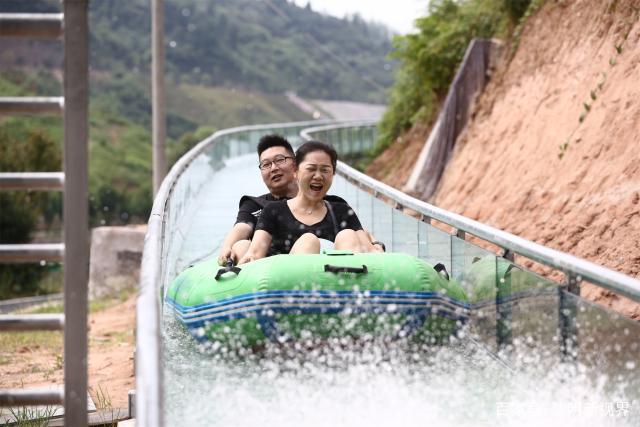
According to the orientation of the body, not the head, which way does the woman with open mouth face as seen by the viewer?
toward the camera

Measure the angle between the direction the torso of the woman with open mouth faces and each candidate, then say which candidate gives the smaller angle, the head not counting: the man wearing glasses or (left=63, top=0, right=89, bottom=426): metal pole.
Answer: the metal pole

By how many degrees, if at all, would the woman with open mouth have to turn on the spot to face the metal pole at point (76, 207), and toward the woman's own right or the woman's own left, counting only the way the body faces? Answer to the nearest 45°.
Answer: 0° — they already face it

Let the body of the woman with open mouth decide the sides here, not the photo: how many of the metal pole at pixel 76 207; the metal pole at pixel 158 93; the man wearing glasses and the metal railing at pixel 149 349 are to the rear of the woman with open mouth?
2

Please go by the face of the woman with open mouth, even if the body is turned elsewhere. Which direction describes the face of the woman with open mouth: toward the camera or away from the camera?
toward the camera

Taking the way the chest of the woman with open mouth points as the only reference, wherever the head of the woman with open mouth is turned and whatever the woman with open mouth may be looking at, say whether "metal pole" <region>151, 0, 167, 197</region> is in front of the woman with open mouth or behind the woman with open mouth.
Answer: behind

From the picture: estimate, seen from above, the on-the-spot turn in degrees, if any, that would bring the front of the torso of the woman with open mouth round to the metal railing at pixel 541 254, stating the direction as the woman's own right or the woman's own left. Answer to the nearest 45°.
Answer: approximately 45° to the woman's own left
